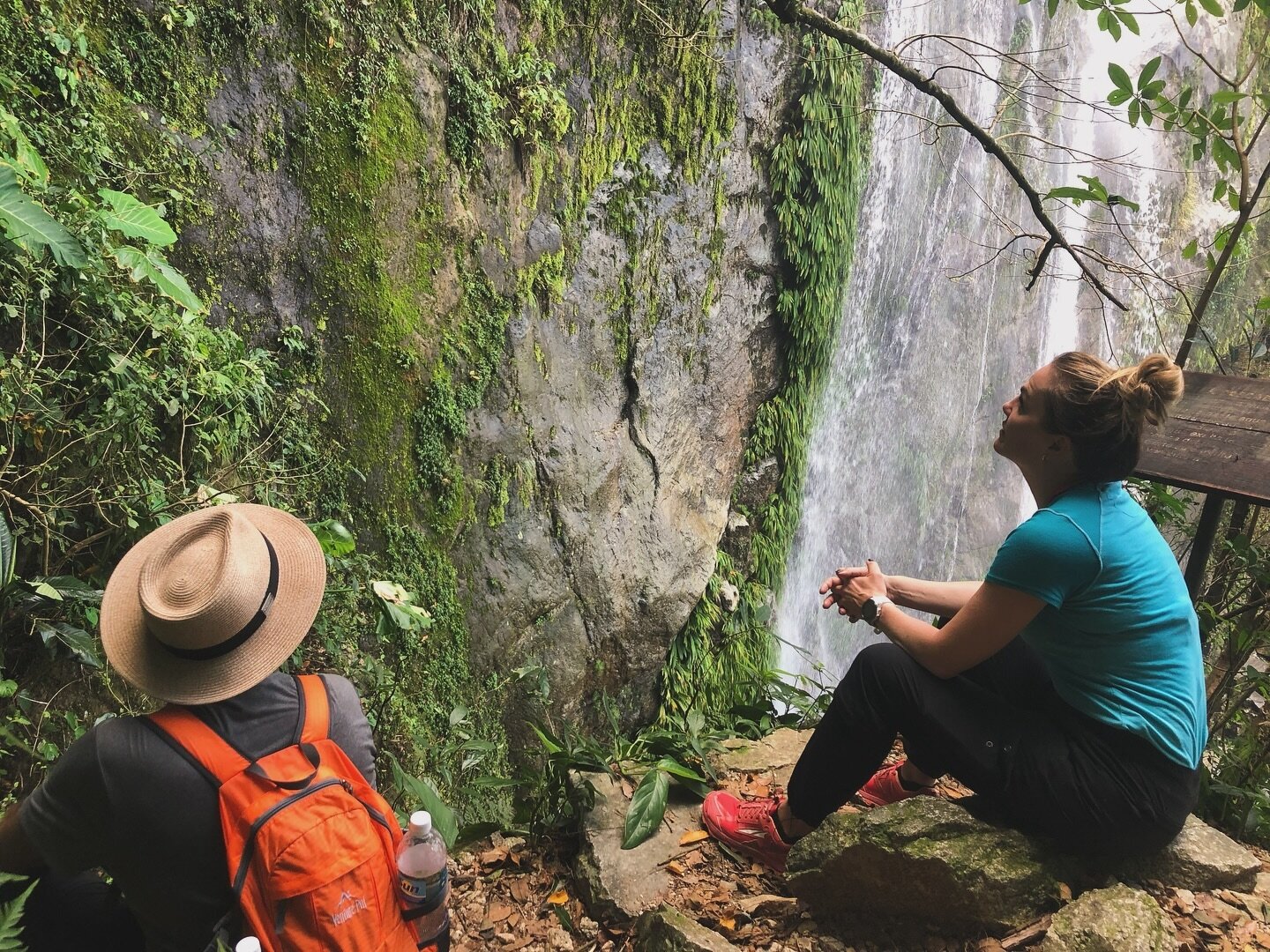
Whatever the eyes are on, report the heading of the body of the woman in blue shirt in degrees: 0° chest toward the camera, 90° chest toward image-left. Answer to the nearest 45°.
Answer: approximately 90°

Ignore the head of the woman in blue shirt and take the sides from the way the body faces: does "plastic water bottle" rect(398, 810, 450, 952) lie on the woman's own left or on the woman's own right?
on the woman's own left

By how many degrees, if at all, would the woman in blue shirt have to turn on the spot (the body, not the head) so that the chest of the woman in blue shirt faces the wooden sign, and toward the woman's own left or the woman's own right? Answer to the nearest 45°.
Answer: approximately 90° to the woman's own right

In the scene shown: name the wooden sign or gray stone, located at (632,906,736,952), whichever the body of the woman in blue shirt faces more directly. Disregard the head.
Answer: the gray stone

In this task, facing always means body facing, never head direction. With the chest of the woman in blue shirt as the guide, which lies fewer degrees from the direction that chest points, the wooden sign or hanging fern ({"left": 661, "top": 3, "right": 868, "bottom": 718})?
the hanging fern

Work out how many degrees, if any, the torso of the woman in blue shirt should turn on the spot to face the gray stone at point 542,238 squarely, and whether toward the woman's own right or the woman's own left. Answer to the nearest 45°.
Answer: approximately 45° to the woman's own right

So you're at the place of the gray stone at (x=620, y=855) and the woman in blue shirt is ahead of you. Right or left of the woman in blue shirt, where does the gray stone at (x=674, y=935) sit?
right
